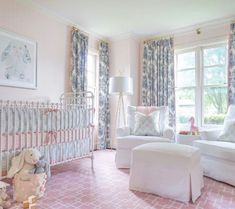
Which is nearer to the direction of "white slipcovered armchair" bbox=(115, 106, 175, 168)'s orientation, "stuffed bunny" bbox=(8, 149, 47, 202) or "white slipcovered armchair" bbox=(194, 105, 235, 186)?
the stuffed bunny

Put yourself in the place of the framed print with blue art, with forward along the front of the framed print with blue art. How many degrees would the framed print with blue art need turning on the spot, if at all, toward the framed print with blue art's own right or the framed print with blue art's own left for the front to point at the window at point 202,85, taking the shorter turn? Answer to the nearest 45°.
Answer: approximately 45° to the framed print with blue art's own left

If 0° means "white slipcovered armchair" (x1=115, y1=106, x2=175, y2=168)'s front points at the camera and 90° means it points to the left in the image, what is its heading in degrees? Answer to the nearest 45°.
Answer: approximately 0°

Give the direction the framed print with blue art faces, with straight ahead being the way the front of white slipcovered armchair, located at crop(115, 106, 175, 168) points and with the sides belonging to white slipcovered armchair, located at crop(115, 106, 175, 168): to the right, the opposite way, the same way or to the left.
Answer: to the left

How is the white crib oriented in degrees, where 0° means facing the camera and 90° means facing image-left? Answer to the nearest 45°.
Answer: approximately 315°

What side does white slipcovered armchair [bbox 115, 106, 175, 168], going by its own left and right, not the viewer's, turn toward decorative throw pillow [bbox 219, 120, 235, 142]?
left

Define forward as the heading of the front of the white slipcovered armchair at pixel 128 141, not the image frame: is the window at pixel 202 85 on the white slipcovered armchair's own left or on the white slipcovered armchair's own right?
on the white slipcovered armchair's own left

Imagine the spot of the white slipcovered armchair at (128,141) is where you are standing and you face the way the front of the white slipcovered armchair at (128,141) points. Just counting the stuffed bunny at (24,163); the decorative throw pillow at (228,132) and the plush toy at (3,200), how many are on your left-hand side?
1

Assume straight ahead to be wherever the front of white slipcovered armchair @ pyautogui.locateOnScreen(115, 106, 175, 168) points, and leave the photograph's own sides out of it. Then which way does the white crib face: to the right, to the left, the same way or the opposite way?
to the left
